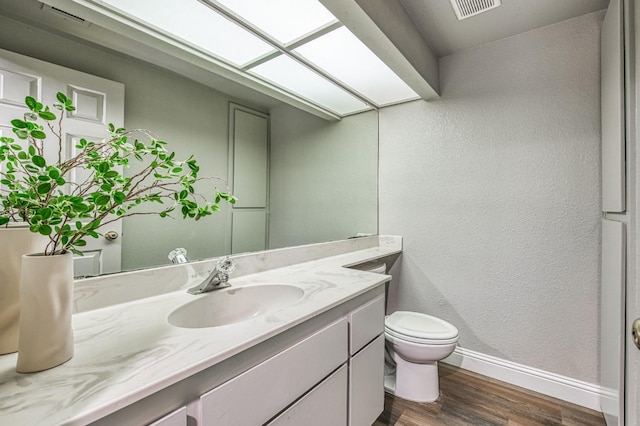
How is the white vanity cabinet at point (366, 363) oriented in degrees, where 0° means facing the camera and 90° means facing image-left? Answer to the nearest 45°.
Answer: approximately 315°

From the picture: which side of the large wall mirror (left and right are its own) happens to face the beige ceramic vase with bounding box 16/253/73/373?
right

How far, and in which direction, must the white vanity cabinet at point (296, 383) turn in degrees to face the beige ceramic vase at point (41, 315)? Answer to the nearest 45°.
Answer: approximately 135° to its right

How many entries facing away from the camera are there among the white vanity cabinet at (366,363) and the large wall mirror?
0

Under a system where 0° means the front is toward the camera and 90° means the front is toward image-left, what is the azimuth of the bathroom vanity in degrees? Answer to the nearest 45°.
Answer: approximately 315°

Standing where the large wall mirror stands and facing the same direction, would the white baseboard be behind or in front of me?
in front

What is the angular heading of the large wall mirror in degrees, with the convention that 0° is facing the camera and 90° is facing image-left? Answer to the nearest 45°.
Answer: approximately 315°
